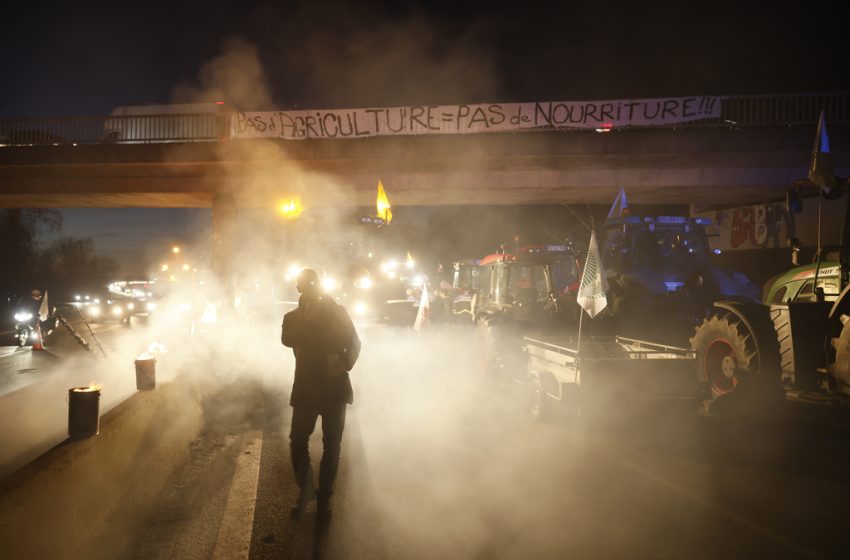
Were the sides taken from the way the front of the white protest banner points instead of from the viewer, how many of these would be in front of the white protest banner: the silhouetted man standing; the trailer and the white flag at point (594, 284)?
3

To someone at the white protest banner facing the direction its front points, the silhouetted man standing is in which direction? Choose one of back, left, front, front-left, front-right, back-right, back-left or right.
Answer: front

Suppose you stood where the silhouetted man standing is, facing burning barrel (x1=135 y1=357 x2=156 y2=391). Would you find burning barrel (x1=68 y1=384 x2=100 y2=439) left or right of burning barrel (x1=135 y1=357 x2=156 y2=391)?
left

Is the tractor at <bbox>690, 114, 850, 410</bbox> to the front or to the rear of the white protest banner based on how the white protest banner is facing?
to the front

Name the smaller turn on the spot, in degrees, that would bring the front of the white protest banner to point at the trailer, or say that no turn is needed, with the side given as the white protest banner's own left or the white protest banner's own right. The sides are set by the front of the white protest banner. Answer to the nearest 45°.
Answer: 0° — it already faces it

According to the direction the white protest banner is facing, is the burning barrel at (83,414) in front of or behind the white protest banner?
in front

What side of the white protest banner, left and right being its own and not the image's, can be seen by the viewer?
front

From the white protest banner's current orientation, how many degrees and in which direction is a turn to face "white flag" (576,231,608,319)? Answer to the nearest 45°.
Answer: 0° — it already faces it
